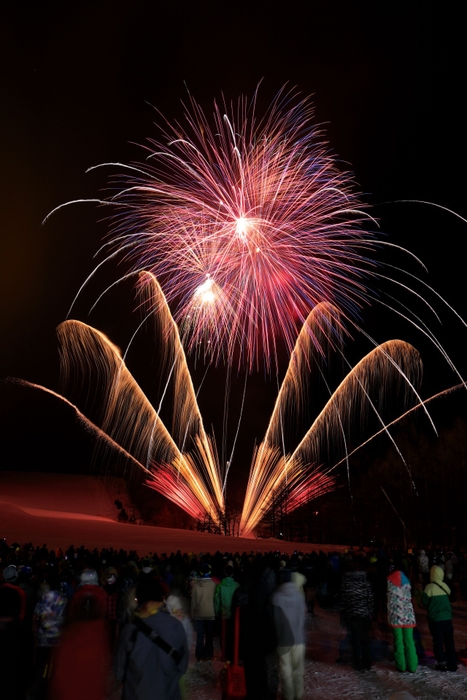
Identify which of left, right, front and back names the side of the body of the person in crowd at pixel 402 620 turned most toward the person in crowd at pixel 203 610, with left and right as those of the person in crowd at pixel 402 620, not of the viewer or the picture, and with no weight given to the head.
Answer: left

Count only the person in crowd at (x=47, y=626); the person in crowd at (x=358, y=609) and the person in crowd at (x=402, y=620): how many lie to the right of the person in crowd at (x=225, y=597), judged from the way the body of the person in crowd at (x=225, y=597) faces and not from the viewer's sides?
2

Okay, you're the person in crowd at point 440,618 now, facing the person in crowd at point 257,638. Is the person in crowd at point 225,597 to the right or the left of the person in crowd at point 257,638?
right

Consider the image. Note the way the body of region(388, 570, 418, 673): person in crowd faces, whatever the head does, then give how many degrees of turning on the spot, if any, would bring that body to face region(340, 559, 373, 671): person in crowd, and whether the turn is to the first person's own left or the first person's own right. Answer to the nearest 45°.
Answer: approximately 90° to the first person's own left

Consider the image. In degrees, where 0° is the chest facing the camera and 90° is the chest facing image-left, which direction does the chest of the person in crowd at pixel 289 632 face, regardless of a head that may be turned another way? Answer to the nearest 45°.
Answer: approximately 180°

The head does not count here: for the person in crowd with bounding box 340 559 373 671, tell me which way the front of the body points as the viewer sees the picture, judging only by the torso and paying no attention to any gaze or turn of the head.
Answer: away from the camera

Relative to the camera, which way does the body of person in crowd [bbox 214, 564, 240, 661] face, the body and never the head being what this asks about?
away from the camera

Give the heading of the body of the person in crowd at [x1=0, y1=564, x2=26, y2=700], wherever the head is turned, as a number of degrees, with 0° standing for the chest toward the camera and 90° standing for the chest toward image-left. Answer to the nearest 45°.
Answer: approximately 180°

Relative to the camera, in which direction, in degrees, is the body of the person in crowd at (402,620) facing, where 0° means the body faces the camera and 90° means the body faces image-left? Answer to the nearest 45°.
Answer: approximately 180°

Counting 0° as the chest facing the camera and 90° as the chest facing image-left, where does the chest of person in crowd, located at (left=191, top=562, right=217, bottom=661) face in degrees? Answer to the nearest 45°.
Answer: approximately 180°

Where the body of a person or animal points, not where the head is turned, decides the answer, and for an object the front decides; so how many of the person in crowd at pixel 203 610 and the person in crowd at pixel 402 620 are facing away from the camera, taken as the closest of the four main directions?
2
